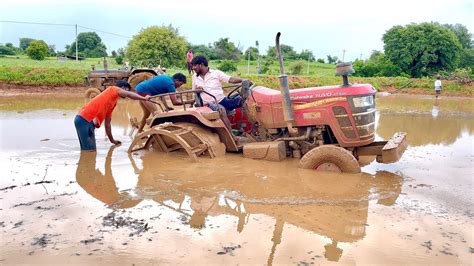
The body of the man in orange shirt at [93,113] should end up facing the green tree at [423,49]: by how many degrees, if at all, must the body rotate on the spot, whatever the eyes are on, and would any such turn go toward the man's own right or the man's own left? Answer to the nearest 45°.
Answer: approximately 45° to the man's own left

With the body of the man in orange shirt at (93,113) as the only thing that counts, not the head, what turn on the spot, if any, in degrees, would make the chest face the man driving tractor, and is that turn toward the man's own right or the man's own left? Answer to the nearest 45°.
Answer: approximately 45° to the man's own right

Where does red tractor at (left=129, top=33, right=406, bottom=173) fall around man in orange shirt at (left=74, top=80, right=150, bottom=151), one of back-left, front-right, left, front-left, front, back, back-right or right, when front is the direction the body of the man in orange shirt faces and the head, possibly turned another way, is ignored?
front-right

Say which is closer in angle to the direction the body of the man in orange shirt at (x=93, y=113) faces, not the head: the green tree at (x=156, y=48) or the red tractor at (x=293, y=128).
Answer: the red tractor

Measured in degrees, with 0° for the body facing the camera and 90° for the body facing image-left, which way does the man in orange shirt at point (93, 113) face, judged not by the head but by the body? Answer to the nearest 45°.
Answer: approximately 270°

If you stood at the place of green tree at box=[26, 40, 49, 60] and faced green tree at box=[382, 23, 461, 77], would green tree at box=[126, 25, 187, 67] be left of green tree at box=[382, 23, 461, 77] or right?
right

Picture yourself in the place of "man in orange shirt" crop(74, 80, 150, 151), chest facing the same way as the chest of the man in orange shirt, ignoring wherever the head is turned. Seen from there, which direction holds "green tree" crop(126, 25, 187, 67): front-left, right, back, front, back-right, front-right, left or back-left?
left

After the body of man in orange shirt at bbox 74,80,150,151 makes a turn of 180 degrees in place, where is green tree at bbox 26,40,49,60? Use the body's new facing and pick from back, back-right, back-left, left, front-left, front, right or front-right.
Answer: right

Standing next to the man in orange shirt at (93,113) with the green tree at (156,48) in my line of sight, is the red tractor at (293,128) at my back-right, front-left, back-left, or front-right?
back-right
